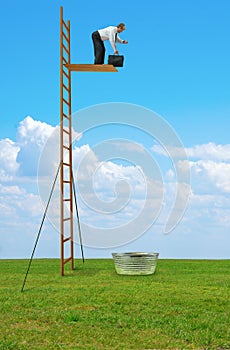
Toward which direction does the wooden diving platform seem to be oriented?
to the viewer's right

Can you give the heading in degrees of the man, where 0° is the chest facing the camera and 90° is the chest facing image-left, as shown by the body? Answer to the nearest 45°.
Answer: approximately 270°
